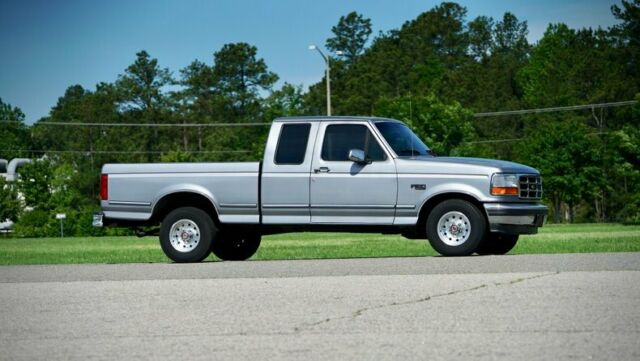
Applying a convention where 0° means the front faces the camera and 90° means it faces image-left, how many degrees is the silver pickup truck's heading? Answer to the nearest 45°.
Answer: approximately 270°
